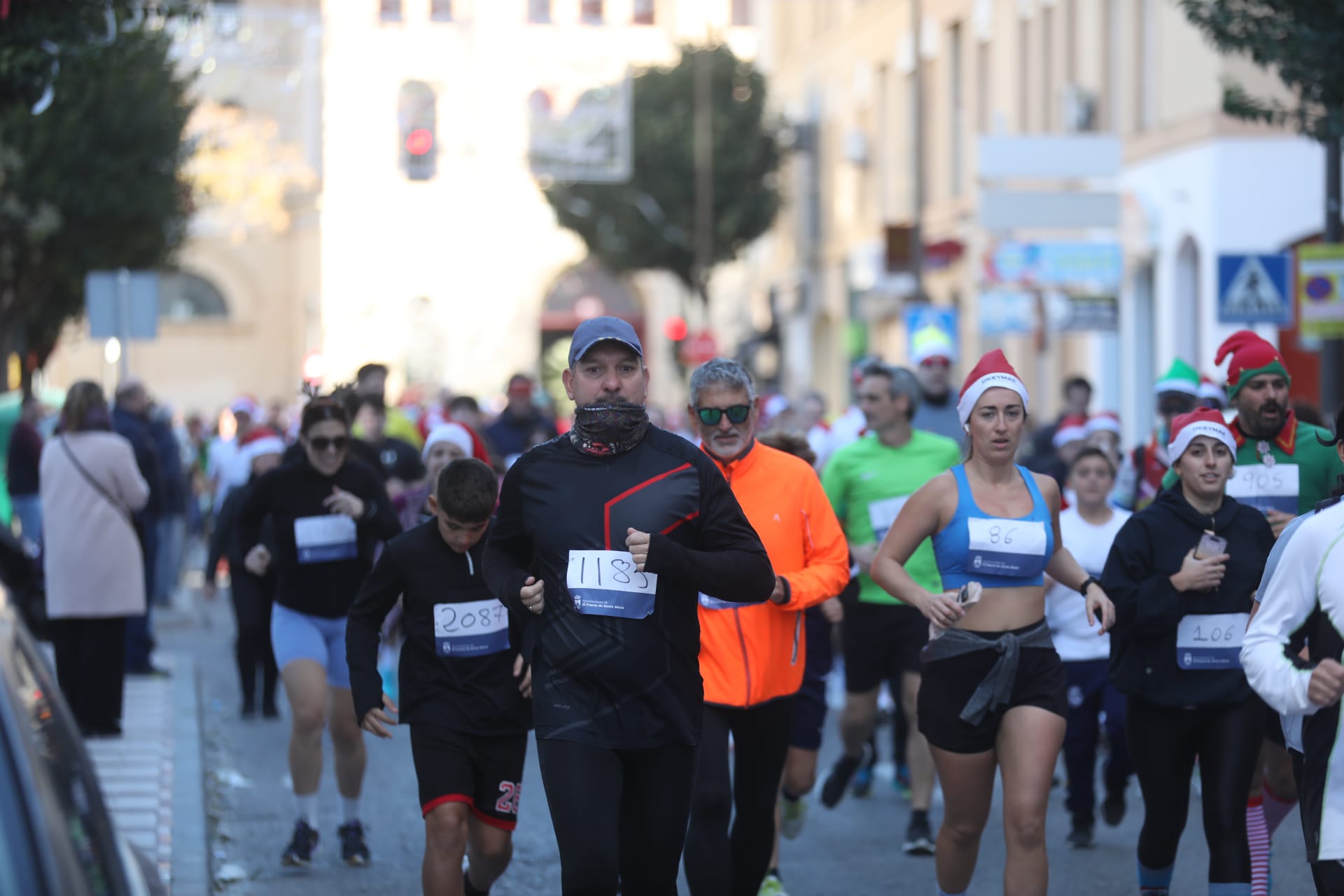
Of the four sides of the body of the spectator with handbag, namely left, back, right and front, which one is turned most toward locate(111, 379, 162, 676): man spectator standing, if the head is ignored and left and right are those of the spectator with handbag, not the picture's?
front

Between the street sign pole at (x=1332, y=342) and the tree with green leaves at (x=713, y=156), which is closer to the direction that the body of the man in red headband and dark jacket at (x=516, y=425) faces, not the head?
the street sign pole

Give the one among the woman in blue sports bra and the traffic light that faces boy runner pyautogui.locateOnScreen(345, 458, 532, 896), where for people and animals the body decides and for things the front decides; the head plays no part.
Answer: the traffic light

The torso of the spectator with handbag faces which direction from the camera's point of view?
away from the camera

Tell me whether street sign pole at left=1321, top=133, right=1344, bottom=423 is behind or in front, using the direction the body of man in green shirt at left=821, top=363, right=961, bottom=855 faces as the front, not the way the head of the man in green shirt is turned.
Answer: behind

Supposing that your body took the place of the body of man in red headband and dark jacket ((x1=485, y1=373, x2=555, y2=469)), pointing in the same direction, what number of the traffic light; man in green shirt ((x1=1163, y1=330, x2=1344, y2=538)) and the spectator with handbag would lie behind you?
1

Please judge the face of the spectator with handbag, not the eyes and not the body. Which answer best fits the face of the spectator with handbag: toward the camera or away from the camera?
away from the camera

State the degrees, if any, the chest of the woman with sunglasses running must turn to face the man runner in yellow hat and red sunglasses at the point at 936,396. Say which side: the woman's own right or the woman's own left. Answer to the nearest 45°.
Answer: approximately 135° to the woman's own left

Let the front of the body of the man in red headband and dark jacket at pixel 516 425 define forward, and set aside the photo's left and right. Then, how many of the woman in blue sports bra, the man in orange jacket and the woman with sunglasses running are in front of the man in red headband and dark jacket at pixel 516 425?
3

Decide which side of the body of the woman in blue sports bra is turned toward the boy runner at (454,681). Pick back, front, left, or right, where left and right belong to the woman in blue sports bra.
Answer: right

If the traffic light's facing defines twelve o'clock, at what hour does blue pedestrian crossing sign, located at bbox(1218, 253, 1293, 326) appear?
The blue pedestrian crossing sign is roughly at 11 o'clock from the traffic light.

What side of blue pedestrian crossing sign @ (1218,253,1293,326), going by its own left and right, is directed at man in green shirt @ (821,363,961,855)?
front
